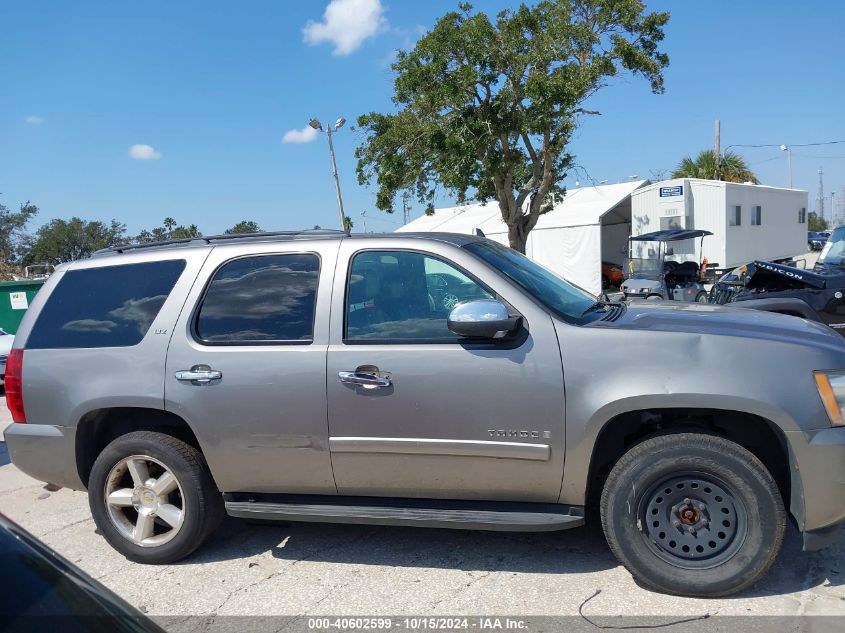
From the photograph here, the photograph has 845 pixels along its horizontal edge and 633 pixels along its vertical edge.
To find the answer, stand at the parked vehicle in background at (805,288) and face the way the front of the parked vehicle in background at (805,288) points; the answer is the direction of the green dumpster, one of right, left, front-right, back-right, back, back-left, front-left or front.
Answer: front

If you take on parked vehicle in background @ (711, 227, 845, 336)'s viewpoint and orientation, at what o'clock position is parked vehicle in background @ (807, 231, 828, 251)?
parked vehicle in background @ (807, 231, 828, 251) is roughly at 3 o'clock from parked vehicle in background @ (711, 227, 845, 336).

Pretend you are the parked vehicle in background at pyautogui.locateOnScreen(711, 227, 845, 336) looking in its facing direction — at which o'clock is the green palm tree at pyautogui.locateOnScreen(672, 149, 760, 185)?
The green palm tree is roughly at 3 o'clock from the parked vehicle in background.

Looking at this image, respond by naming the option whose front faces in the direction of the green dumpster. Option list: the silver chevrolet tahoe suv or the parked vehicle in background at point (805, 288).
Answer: the parked vehicle in background

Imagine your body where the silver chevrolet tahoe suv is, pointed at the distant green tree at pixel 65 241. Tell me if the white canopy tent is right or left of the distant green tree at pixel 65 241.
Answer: right

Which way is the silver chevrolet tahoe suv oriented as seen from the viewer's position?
to the viewer's right

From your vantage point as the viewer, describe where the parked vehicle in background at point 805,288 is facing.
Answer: facing to the left of the viewer

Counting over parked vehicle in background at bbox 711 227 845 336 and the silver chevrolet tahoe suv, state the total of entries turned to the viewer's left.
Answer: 1

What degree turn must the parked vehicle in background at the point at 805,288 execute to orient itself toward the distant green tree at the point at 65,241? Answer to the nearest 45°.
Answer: approximately 45° to its right

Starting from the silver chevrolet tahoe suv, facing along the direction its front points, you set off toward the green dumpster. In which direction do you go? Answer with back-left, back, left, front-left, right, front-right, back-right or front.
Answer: back-left
